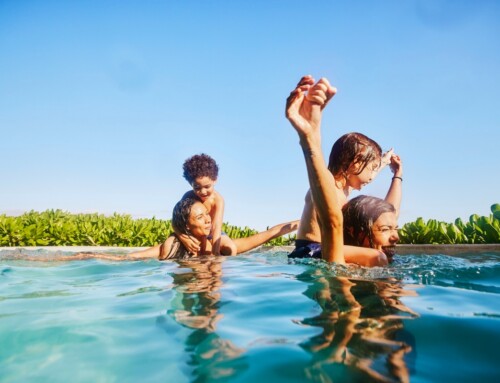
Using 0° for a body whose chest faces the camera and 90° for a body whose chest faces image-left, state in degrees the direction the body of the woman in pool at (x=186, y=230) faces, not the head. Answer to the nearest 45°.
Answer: approximately 315°

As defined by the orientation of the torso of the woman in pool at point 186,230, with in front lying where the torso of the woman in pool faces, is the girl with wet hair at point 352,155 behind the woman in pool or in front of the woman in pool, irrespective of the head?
in front

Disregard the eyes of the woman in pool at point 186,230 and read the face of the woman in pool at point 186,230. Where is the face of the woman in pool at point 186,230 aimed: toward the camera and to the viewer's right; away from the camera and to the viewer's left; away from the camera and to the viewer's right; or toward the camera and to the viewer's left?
toward the camera and to the viewer's right
